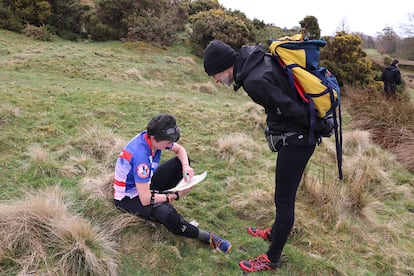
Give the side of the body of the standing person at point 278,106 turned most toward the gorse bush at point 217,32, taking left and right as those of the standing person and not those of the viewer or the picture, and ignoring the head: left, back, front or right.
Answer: right

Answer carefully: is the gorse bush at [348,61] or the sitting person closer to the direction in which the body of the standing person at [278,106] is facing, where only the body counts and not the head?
the sitting person

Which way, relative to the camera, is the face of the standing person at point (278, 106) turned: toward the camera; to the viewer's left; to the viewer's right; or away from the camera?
to the viewer's left

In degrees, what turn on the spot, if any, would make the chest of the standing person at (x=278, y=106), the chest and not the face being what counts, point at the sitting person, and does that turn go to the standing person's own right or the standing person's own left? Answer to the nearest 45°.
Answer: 0° — they already face them

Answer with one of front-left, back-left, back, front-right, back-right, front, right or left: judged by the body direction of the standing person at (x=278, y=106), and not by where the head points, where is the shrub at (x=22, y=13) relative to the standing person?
front-right

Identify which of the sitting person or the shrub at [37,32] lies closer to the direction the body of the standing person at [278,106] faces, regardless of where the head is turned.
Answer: the sitting person

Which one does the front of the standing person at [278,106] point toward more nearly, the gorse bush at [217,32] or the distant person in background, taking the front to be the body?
the gorse bush

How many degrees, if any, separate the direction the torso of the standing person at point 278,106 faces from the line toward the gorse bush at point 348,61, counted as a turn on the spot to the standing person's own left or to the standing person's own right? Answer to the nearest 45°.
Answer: approximately 90° to the standing person's own right

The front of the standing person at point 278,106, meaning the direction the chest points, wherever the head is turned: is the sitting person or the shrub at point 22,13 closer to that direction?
the sitting person

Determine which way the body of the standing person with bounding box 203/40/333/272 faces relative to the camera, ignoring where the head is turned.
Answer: to the viewer's left

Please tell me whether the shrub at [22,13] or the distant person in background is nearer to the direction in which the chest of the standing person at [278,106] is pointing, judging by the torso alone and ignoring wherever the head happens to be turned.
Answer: the shrub

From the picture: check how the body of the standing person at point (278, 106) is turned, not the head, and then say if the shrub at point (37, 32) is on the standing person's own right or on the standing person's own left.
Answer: on the standing person's own right

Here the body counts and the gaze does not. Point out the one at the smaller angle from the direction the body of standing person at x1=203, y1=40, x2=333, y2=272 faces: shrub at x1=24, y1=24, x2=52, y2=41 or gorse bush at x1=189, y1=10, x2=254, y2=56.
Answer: the shrub
